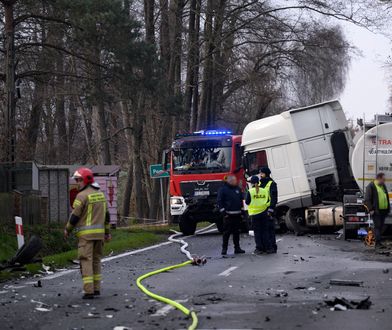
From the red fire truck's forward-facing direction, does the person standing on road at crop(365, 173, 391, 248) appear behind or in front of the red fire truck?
in front

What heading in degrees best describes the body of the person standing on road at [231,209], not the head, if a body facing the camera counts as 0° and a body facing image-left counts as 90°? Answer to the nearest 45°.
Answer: approximately 315°

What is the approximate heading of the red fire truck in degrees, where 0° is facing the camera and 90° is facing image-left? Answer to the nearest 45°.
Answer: approximately 0°

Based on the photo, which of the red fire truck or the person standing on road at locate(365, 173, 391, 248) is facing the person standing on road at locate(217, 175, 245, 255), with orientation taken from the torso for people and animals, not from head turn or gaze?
the red fire truck

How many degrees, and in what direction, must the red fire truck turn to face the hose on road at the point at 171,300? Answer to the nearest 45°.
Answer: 0° — it already faces it

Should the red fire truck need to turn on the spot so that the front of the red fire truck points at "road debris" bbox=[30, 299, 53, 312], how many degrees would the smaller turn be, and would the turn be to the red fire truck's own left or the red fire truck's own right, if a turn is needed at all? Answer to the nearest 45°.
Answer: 0° — it already faces it

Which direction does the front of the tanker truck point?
to the viewer's left

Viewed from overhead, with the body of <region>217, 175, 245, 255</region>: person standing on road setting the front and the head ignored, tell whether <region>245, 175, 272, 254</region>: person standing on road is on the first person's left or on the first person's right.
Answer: on the first person's left

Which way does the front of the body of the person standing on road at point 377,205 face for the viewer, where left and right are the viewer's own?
facing the viewer and to the right of the viewer
